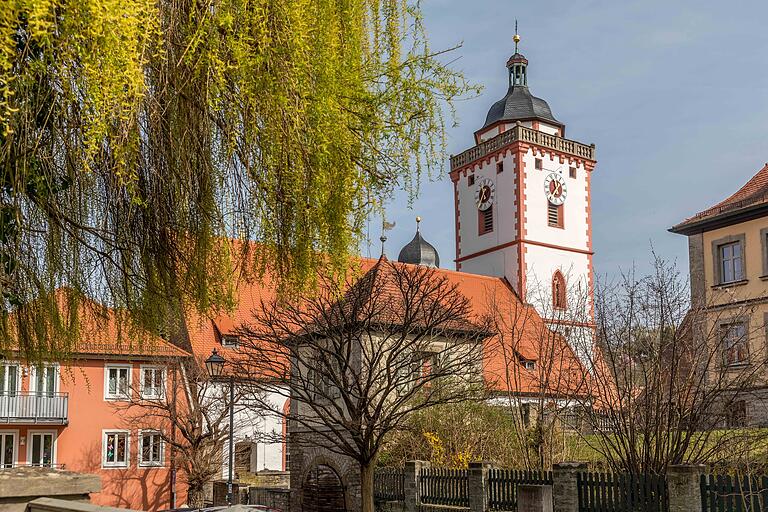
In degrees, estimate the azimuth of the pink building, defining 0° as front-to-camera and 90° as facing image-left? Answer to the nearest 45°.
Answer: approximately 0°

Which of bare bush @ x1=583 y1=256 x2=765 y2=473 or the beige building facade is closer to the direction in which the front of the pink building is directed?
the bare bush

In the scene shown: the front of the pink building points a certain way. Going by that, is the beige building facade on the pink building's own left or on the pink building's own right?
on the pink building's own left

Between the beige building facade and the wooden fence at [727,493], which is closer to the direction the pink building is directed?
the wooden fence

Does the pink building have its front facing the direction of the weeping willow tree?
yes
